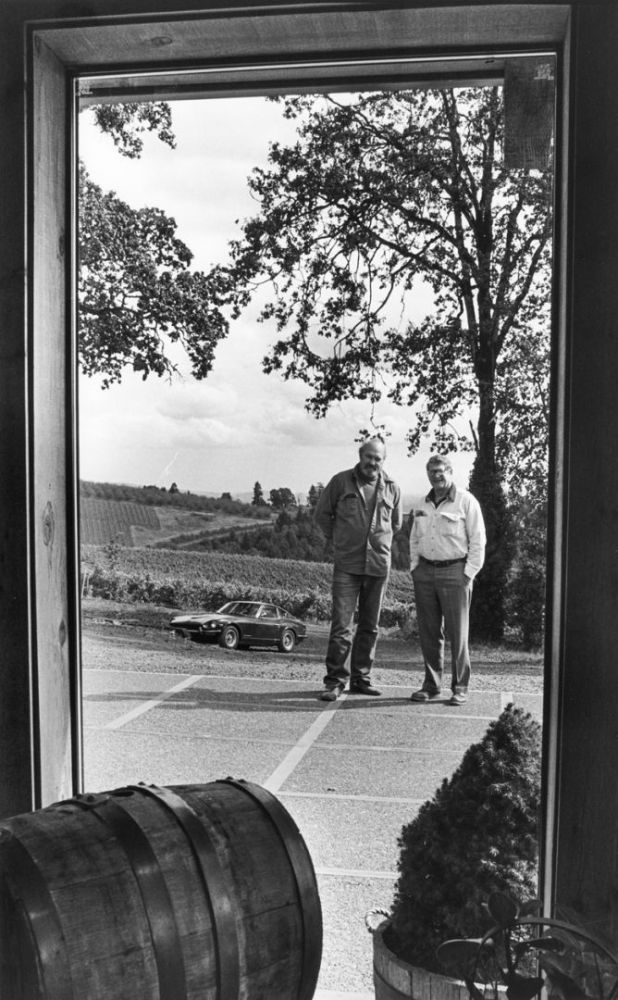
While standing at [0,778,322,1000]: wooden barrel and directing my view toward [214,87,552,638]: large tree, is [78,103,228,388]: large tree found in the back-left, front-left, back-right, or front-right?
front-left

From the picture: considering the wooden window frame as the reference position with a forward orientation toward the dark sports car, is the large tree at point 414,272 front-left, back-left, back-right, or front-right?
front-right

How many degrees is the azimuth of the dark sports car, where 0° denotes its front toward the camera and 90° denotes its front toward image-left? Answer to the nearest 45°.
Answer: approximately 45°
